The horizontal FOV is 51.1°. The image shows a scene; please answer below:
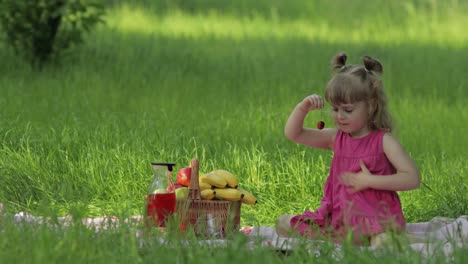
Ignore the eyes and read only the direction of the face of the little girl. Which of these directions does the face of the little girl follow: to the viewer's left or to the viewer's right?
to the viewer's left

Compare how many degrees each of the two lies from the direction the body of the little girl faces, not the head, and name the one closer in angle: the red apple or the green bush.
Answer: the red apple

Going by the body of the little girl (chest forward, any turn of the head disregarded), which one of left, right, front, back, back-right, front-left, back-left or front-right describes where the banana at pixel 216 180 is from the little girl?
front-right

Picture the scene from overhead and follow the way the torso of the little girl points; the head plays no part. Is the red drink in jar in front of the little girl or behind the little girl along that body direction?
in front

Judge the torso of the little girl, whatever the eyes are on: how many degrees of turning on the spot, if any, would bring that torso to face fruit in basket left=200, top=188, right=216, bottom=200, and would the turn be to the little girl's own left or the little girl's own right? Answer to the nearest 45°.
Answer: approximately 45° to the little girl's own right

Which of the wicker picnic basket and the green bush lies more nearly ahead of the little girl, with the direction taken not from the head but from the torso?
the wicker picnic basket

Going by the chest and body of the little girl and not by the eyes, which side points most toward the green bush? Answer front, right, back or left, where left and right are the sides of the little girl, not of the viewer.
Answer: right

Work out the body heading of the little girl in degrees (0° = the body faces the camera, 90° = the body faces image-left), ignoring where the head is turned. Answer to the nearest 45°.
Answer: approximately 45°

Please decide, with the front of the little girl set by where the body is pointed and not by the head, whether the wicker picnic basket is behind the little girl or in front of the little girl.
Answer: in front
